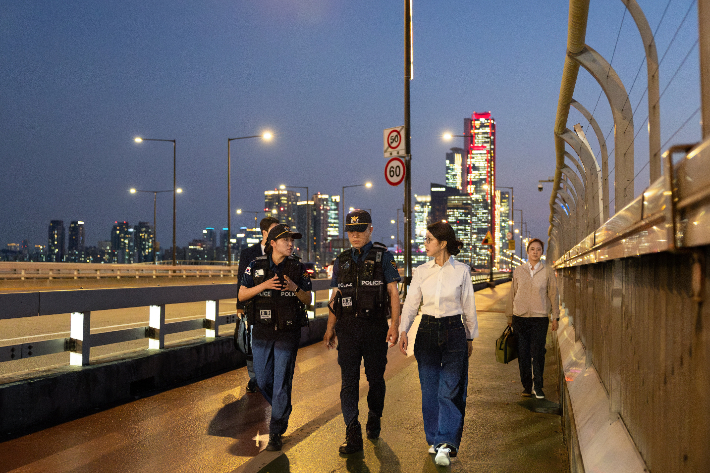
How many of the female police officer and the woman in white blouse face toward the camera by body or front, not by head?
2

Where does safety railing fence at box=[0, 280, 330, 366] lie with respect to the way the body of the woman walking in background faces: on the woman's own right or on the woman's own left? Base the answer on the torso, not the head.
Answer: on the woman's own right

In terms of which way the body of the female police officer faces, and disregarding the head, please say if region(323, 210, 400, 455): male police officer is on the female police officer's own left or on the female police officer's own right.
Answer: on the female police officer's own left

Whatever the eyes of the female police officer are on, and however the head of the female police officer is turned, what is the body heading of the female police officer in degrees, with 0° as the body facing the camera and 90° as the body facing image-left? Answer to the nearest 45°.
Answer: approximately 0°

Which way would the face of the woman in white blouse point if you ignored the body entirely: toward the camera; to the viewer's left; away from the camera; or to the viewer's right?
to the viewer's left

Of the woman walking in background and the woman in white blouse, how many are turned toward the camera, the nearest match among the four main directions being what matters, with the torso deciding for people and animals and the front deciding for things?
2

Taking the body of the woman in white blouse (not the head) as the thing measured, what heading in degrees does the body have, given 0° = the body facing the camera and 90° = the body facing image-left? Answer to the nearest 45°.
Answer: approximately 0°
